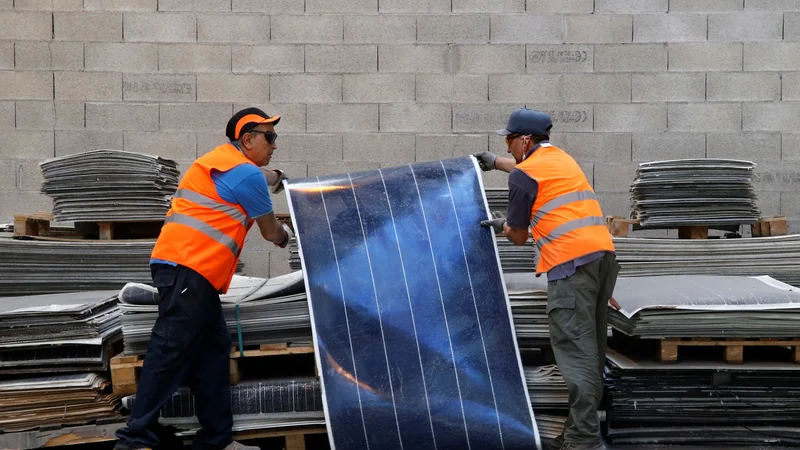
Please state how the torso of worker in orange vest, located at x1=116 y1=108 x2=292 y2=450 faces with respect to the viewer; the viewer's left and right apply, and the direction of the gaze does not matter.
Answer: facing to the right of the viewer

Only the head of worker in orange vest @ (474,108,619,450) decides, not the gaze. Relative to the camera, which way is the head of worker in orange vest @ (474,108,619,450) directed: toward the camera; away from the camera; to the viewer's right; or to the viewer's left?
to the viewer's left

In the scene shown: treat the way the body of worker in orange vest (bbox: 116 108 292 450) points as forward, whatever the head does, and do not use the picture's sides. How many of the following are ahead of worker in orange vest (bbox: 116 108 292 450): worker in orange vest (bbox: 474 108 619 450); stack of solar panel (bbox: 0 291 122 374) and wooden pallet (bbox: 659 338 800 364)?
2

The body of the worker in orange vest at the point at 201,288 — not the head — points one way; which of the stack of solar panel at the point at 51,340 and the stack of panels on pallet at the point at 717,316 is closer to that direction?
the stack of panels on pallet

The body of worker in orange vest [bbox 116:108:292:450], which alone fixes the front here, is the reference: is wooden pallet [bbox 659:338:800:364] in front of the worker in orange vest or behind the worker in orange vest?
in front

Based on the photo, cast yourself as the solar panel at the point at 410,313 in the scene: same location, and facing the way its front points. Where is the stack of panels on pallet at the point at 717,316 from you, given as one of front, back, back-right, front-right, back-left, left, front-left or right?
left

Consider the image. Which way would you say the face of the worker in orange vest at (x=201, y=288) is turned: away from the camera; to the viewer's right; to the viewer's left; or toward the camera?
to the viewer's right

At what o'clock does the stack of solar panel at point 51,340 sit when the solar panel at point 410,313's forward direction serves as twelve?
The stack of solar panel is roughly at 3 o'clock from the solar panel.

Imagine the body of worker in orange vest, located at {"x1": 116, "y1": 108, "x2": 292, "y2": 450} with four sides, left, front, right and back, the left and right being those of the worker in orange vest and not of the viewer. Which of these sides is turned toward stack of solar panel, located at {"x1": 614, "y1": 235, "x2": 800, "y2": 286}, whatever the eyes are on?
front
